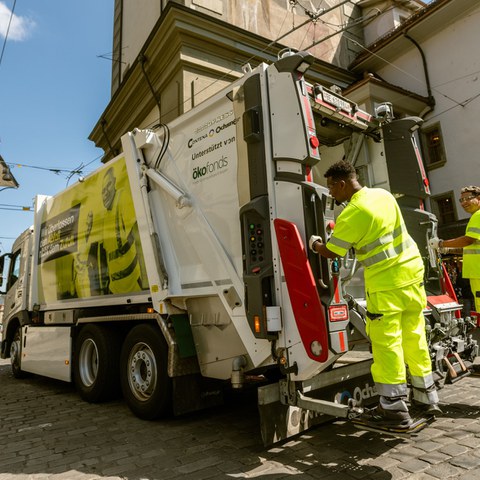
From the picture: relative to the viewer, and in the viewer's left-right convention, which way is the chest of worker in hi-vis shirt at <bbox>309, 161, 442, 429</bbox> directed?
facing away from the viewer and to the left of the viewer

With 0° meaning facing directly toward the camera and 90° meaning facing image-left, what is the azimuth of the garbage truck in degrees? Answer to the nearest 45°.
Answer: approximately 135°

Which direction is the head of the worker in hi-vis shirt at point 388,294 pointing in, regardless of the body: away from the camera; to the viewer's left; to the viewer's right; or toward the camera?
to the viewer's left

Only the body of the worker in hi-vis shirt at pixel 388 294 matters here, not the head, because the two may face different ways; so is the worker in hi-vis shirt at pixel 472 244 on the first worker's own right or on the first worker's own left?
on the first worker's own right

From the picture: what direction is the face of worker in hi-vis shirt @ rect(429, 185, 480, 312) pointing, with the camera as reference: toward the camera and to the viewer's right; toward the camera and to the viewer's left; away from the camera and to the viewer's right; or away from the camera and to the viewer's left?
toward the camera and to the viewer's left
